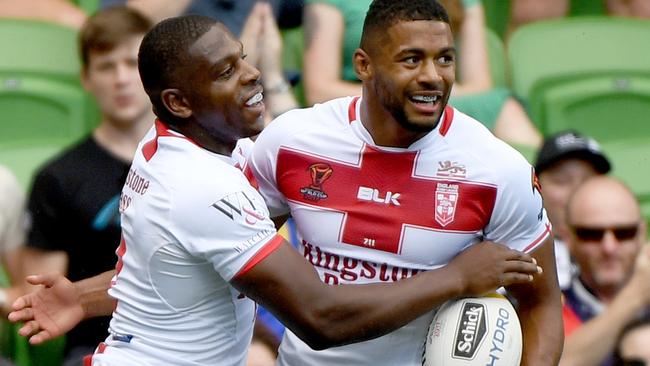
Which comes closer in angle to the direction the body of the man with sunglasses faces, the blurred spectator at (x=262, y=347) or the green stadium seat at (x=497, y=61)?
the blurred spectator

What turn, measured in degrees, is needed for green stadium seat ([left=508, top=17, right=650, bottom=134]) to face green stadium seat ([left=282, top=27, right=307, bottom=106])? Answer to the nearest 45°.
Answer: approximately 45° to its right

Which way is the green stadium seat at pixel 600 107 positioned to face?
toward the camera

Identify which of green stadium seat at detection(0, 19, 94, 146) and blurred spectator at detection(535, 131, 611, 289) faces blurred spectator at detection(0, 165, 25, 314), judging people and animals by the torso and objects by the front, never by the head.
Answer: the green stadium seat

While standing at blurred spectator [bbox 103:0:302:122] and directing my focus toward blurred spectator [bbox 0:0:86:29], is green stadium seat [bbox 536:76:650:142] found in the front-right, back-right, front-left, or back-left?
back-right

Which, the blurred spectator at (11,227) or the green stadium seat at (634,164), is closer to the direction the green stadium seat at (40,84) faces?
the blurred spectator

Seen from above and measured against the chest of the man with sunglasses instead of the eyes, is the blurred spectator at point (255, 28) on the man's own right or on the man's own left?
on the man's own right

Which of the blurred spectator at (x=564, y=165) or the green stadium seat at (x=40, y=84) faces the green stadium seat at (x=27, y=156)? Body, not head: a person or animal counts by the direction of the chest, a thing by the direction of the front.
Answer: the green stadium seat at (x=40, y=84)

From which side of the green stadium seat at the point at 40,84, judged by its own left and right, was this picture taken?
front
